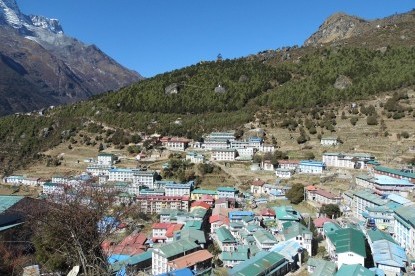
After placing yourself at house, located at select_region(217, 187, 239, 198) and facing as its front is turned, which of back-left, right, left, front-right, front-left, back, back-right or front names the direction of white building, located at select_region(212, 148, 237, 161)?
back

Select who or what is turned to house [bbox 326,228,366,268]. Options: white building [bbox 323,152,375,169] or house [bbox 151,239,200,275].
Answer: the white building

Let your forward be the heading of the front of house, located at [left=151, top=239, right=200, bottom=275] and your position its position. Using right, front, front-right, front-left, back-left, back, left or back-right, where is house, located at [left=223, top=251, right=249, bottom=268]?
back-left

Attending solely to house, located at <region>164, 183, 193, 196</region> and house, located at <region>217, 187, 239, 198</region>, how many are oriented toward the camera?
2

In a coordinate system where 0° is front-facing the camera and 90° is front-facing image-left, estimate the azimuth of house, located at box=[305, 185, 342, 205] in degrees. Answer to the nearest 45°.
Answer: approximately 45°

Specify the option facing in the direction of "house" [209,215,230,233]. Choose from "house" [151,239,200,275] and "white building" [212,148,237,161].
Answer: the white building

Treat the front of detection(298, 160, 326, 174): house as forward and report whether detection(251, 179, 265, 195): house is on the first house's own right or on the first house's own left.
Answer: on the first house's own right

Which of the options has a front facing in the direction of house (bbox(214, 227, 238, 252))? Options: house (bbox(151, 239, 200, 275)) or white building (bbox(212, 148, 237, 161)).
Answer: the white building

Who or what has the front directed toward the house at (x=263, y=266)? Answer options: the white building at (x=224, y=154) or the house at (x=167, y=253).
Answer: the white building

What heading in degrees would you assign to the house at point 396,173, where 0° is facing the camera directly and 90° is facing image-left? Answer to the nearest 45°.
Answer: approximately 45°
